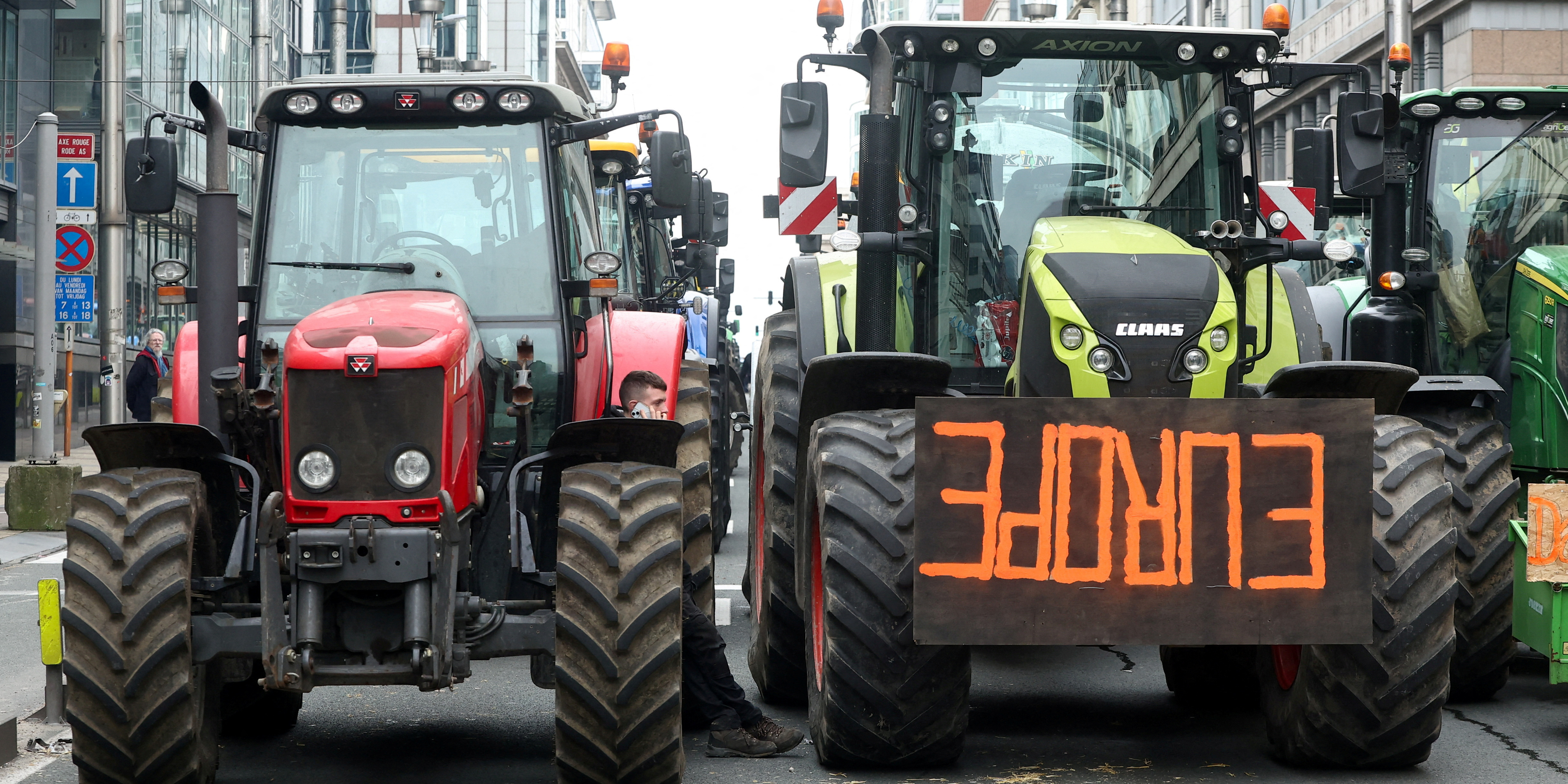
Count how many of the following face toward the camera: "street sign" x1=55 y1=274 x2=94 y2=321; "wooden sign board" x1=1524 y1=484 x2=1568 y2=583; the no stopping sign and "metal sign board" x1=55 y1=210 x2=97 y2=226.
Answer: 4

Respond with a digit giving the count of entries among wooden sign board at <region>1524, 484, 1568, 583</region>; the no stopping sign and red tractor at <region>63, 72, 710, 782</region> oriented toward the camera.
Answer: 3

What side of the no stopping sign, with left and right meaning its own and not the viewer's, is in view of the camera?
front

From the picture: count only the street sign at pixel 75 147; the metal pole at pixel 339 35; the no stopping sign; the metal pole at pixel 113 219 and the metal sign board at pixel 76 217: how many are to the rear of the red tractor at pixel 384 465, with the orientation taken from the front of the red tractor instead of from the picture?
5

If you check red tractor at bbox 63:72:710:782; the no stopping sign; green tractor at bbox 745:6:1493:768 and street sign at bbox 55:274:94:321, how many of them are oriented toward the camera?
4

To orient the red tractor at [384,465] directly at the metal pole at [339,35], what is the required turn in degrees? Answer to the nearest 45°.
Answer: approximately 180°

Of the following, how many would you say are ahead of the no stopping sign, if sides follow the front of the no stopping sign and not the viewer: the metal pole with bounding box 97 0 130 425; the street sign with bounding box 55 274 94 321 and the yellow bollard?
1

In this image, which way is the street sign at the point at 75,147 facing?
toward the camera

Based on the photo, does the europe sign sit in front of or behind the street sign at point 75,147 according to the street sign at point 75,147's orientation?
in front

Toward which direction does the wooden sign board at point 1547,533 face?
toward the camera

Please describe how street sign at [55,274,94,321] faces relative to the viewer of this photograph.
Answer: facing the viewer
